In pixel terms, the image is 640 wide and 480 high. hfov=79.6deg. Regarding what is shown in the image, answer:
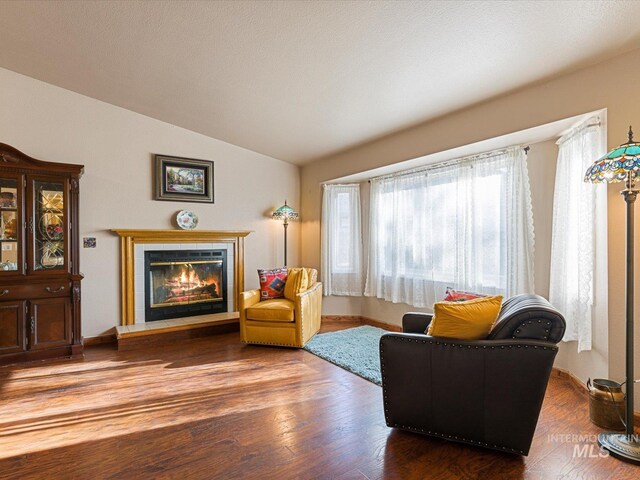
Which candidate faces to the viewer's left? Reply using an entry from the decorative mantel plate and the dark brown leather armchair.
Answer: the dark brown leather armchair

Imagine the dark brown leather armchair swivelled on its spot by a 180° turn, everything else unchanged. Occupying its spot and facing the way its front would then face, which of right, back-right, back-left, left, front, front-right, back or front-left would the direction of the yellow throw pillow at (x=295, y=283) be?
back-left

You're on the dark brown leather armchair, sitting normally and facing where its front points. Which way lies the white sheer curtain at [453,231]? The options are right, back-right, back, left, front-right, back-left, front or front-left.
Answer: right

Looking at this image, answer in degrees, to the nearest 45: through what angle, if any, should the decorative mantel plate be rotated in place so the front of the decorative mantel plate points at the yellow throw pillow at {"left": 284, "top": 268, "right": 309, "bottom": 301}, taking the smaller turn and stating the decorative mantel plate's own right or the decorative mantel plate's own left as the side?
approximately 45° to the decorative mantel plate's own left

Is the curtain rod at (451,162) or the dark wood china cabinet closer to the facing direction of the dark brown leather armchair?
the dark wood china cabinet

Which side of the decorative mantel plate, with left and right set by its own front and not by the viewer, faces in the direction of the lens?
front

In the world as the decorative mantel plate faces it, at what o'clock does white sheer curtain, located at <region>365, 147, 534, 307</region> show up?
The white sheer curtain is roughly at 10 o'clock from the decorative mantel plate.

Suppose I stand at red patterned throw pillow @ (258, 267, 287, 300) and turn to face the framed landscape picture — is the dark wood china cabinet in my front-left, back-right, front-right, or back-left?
front-left

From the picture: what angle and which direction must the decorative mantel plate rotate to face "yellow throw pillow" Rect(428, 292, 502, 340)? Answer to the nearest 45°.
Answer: approximately 45° to its left

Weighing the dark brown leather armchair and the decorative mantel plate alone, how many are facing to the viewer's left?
1

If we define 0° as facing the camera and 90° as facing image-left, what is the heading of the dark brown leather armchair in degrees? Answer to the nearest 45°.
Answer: approximately 90°

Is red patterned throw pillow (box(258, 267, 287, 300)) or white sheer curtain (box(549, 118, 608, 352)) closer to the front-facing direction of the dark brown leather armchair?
the red patterned throw pillow

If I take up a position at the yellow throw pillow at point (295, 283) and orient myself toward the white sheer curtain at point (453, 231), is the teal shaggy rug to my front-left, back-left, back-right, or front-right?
front-right

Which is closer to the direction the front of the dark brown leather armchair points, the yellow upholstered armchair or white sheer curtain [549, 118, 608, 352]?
the yellow upholstered armchair
